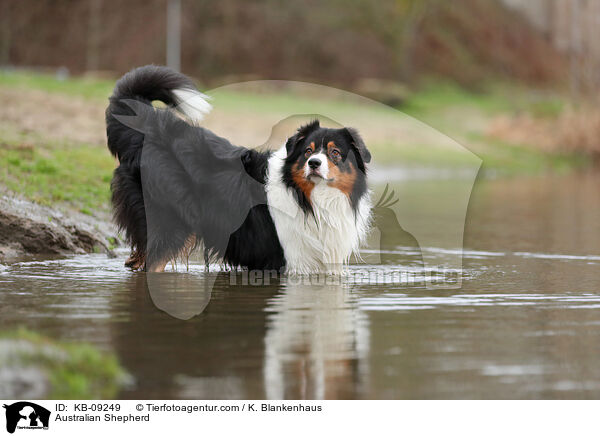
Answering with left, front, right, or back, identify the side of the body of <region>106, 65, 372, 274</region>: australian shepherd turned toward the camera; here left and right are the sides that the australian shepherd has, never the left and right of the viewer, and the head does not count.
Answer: right
